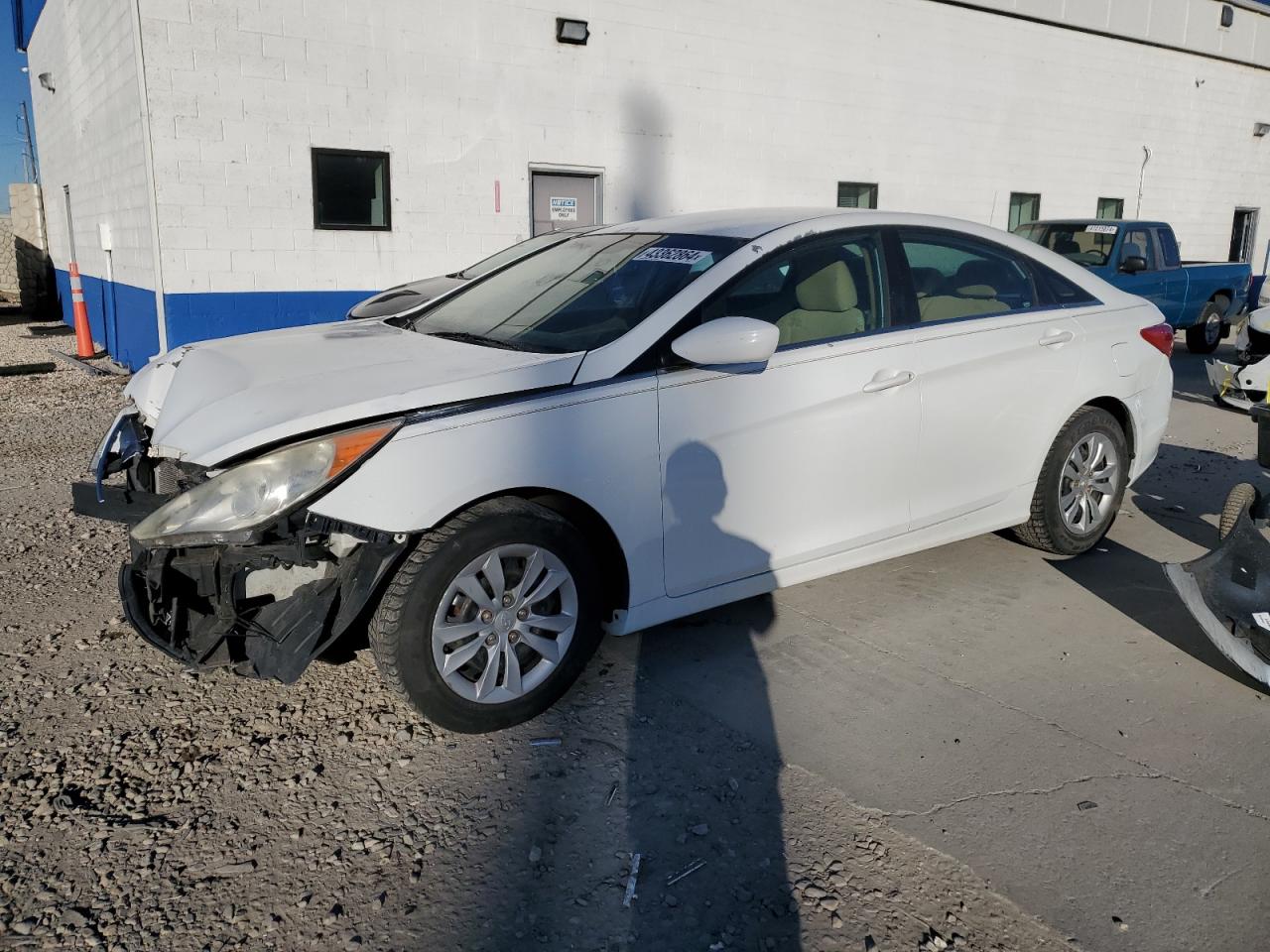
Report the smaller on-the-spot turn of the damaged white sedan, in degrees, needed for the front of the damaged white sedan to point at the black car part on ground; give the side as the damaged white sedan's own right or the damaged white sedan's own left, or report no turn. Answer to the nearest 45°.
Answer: approximately 135° to the damaged white sedan's own left

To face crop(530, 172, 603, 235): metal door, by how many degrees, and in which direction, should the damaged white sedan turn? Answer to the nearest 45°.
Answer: approximately 135° to its right

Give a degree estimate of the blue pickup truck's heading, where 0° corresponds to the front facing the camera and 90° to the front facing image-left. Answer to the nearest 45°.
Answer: approximately 45°

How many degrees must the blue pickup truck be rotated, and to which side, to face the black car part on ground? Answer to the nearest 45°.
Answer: approximately 45° to its left

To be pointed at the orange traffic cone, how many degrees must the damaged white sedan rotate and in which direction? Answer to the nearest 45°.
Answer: approximately 90° to its right

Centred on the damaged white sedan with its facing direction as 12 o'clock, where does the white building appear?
The white building is roughly at 4 o'clock from the damaged white sedan.

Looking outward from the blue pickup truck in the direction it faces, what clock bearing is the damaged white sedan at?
The damaged white sedan is roughly at 11 o'clock from the blue pickup truck.
